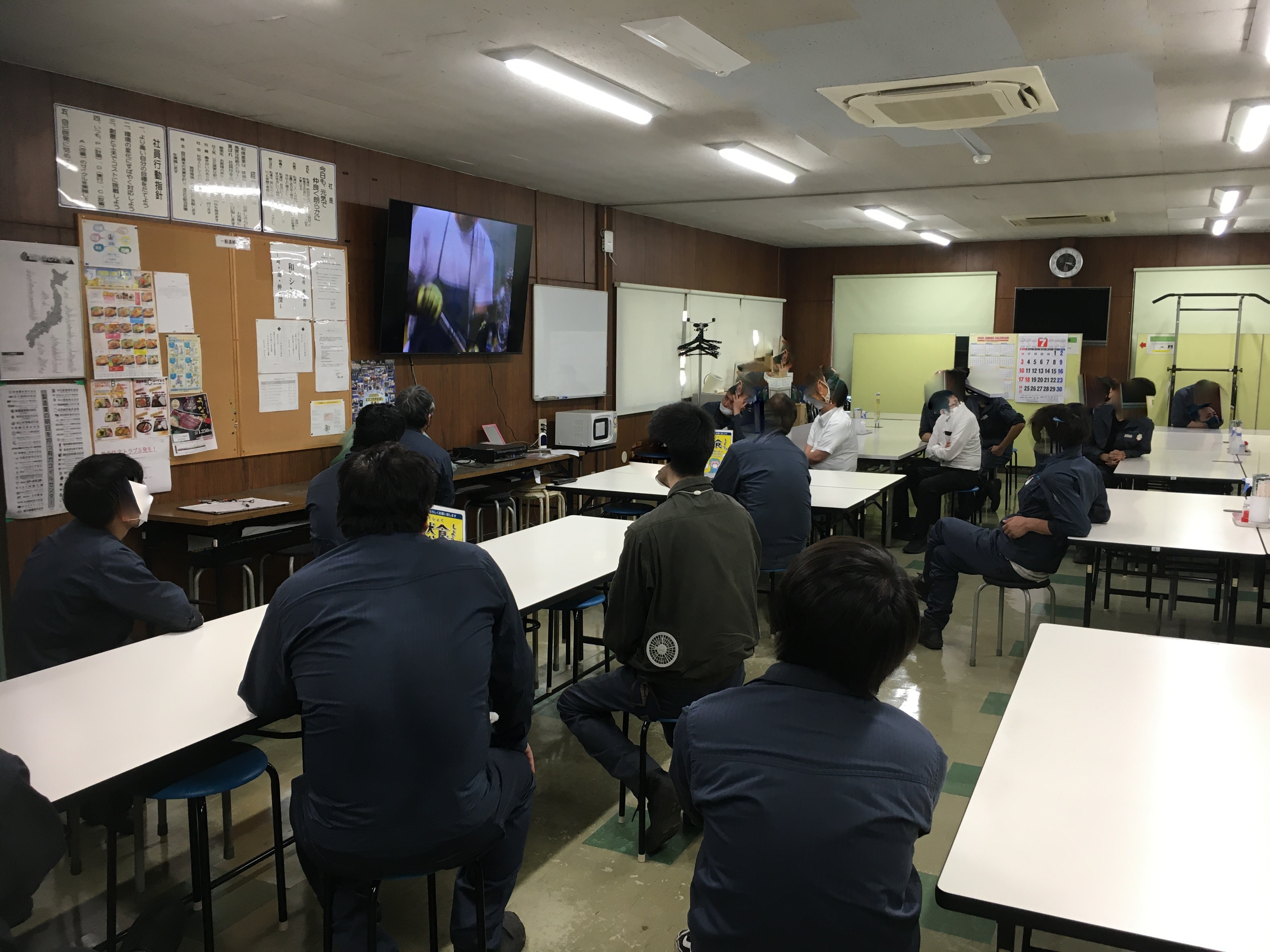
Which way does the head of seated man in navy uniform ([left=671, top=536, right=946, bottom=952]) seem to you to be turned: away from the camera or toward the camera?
away from the camera

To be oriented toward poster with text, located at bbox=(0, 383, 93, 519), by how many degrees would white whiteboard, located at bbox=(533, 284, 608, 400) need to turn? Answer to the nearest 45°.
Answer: approximately 90° to its right

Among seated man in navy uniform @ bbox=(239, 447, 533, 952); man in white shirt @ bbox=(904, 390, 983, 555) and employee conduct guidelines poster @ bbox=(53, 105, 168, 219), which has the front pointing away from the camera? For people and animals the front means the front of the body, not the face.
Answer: the seated man in navy uniform

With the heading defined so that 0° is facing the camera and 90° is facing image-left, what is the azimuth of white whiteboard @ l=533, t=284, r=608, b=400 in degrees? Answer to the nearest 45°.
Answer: approximately 315°

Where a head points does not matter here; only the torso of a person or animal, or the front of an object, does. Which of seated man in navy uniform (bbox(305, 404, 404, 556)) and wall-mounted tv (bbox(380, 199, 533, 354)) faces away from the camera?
the seated man in navy uniform

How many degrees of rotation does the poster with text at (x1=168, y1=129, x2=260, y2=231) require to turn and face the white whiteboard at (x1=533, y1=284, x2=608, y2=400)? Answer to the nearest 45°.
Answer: approximately 90° to its left

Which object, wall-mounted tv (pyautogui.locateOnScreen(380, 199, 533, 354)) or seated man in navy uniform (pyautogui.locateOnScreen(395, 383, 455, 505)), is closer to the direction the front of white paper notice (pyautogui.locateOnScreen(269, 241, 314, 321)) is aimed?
the seated man in navy uniform

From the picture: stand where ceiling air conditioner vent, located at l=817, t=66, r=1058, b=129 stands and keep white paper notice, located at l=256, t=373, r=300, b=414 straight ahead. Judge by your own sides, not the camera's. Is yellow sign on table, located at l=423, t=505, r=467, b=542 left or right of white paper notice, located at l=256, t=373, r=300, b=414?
left

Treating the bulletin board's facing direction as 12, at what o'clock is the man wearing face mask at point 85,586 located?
The man wearing face mask is roughly at 2 o'clock from the bulletin board.

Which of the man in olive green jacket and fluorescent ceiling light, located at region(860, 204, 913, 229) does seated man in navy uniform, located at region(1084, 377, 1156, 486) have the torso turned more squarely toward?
the man in olive green jacket

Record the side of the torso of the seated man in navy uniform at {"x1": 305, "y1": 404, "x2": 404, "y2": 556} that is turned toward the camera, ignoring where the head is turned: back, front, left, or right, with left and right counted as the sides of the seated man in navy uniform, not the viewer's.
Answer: back

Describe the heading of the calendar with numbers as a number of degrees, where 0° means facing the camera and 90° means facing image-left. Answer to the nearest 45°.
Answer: approximately 0°

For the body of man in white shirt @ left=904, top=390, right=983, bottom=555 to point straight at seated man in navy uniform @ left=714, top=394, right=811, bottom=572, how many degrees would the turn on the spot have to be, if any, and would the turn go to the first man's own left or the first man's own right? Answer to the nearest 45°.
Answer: approximately 45° to the first man's own left
